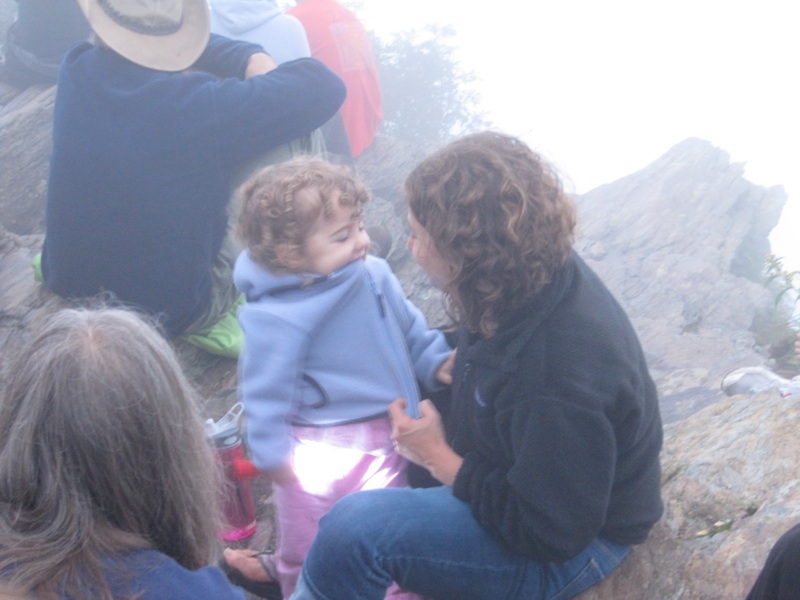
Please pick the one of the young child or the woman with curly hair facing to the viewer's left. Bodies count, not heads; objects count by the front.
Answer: the woman with curly hair

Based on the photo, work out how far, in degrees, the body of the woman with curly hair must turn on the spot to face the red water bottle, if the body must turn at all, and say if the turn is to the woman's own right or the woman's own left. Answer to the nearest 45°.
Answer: approximately 45° to the woman's own right

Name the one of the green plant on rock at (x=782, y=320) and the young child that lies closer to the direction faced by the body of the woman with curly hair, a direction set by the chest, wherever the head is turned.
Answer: the young child

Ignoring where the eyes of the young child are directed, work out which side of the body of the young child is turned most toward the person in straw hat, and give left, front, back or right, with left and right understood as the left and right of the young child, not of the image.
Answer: back

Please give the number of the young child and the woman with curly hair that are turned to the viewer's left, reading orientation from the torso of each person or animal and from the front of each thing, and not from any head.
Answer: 1

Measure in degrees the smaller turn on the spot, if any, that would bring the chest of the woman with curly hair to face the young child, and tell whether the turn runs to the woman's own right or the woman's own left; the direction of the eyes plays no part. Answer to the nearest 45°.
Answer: approximately 45° to the woman's own right

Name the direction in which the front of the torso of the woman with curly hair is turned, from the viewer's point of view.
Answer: to the viewer's left

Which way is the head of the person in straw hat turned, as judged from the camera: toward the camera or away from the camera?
away from the camera

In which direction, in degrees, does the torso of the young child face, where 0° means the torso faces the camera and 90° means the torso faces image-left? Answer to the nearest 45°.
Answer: approximately 315°

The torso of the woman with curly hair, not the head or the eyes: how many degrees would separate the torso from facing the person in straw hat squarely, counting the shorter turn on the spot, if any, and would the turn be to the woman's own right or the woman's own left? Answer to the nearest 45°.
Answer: approximately 45° to the woman's own right
